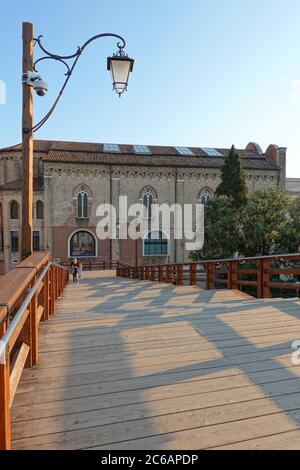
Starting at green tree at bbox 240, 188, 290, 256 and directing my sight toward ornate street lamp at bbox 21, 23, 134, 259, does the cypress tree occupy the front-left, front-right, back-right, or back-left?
back-right

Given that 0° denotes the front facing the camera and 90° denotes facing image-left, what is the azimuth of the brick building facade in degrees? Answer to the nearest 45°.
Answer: approximately 0°

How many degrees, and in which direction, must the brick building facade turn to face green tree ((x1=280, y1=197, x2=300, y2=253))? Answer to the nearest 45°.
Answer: approximately 45° to its left

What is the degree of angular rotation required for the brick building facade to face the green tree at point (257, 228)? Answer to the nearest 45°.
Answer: approximately 45° to its left

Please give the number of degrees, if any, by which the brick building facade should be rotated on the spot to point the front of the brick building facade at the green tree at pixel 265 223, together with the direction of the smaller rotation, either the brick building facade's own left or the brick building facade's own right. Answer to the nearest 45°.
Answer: approximately 45° to the brick building facade's own left

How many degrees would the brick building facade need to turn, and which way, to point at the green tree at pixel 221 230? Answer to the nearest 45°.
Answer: approximately 45° to its left
